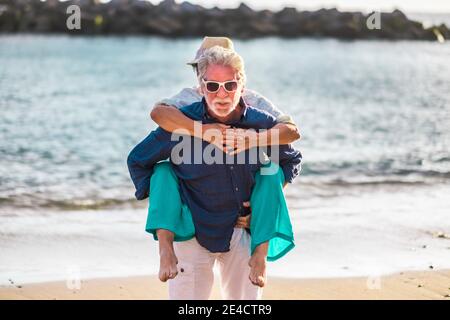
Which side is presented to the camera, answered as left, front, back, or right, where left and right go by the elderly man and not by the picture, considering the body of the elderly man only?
front
